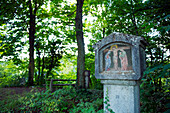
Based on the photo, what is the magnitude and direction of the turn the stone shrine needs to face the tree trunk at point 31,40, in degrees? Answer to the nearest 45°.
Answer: approximately 135° to its right

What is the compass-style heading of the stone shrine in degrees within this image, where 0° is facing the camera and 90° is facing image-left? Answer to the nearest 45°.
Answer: approximately 0°
